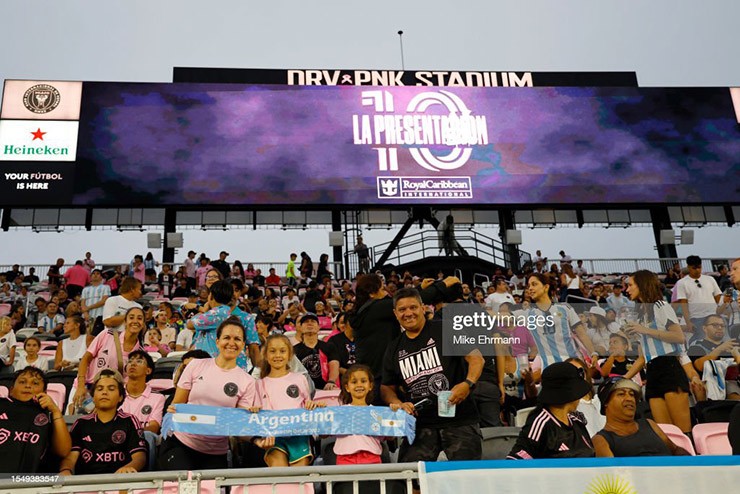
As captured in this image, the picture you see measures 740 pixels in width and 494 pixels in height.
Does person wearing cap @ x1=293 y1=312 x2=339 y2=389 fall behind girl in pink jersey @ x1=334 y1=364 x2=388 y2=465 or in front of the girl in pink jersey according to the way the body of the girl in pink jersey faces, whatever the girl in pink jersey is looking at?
behind

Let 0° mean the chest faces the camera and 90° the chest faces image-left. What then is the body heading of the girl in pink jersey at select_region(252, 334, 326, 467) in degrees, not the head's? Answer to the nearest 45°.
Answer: approximately 0°

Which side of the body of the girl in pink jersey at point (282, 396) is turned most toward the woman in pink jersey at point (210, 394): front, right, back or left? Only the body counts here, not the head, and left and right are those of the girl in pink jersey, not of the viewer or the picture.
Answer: right

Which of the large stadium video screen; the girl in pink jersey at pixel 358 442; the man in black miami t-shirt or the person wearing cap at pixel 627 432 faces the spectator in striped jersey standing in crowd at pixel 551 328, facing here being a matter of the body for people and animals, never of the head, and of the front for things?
the large stadium video screen

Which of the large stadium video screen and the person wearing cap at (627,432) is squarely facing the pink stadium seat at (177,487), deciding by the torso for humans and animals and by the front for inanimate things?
the large stadium video screen

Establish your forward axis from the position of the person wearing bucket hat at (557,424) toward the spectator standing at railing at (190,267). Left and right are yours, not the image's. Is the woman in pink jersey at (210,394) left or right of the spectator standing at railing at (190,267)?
left

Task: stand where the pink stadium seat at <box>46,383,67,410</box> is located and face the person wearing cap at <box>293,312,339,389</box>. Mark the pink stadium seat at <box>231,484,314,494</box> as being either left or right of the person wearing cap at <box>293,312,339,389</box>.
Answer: right

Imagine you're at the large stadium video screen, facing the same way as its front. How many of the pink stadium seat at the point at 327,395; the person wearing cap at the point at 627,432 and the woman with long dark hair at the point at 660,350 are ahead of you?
3
